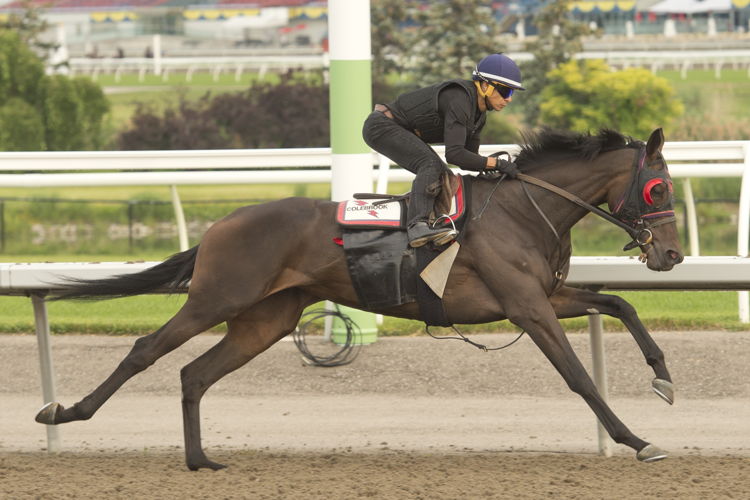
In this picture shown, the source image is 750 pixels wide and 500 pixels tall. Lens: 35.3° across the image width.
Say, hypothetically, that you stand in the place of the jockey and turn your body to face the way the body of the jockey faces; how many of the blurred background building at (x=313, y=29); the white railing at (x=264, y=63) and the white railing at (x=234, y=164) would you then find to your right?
0

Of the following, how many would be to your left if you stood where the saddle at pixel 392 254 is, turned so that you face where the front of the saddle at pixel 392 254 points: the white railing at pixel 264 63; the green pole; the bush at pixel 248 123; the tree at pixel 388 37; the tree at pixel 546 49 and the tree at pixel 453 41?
6

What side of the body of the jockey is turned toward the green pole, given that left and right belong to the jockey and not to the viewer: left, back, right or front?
left

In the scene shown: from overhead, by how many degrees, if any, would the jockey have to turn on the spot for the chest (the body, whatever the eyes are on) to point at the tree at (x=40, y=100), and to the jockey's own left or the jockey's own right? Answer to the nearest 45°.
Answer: approximately 135° to the jockey's own left

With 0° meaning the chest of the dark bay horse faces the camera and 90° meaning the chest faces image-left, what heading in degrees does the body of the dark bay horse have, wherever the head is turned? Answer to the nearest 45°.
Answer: approximately 270°

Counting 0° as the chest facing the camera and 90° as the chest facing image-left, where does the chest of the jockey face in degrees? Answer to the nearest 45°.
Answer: approximately 270°

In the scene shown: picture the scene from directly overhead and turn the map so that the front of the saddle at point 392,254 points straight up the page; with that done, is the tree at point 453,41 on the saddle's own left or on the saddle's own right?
on the saddle's own left

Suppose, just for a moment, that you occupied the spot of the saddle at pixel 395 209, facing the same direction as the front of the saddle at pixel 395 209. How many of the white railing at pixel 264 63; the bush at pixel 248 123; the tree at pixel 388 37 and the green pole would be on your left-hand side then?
4

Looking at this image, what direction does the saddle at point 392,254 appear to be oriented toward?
to the viewer's right

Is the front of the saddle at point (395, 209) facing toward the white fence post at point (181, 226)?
no

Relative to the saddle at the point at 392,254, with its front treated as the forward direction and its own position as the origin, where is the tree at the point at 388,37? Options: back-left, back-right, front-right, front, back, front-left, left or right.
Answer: left

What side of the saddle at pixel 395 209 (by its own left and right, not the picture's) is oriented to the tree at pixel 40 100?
left

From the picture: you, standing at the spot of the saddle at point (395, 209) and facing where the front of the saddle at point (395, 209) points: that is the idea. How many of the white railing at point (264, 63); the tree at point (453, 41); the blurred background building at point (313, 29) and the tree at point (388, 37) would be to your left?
4

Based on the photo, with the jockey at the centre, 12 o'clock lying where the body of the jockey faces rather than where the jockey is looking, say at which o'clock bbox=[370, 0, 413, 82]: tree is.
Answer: The tree is roughly at 9 o'clock from the jockey.

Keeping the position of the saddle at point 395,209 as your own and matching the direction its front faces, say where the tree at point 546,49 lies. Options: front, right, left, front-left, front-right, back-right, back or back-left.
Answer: left

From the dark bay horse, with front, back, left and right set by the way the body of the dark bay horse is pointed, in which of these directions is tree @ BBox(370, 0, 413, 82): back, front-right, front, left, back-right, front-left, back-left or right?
left

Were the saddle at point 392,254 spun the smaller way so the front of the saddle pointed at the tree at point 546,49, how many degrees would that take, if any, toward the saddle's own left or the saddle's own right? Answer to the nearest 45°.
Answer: approximately 90° to the saddle's own left
